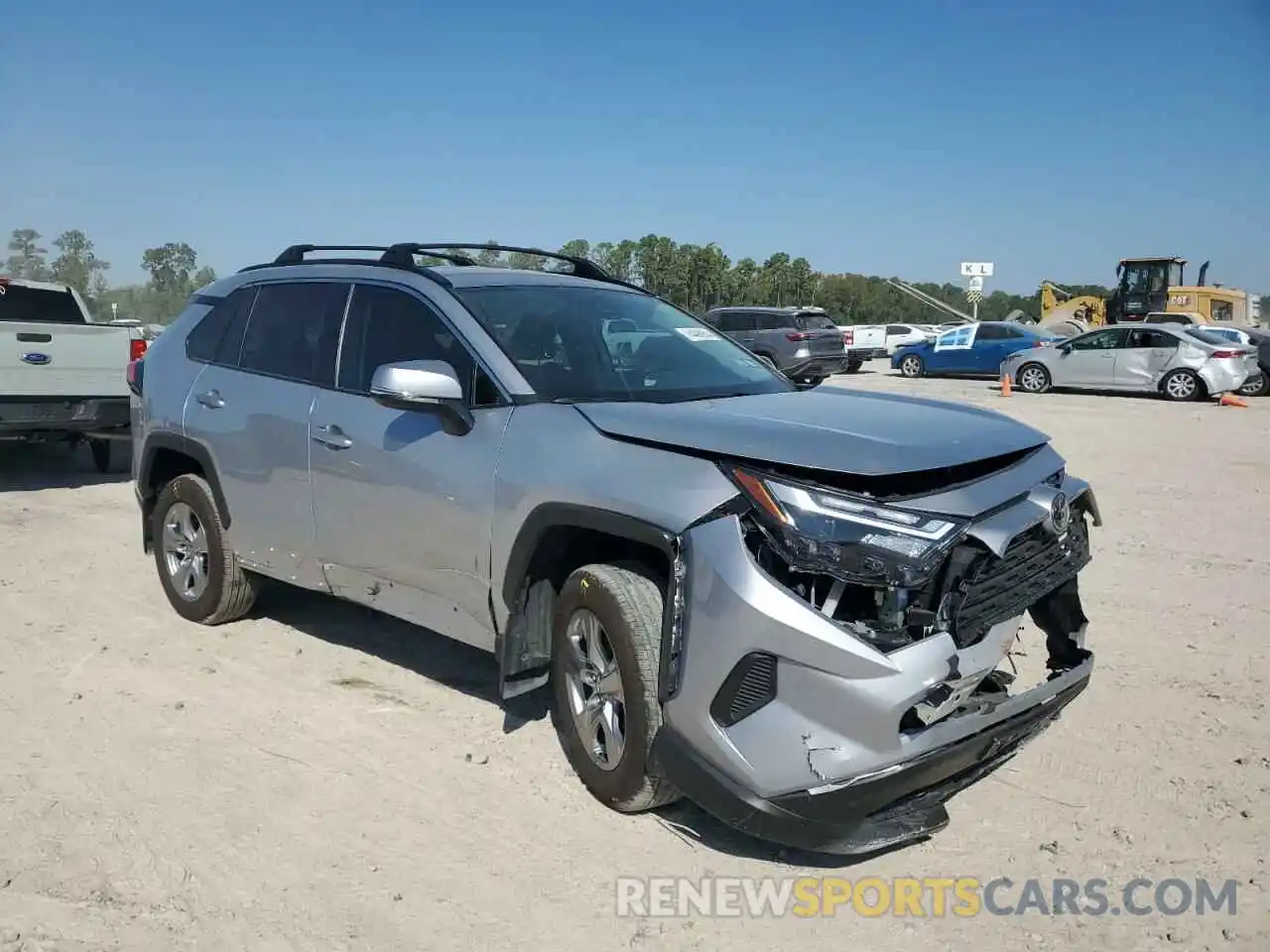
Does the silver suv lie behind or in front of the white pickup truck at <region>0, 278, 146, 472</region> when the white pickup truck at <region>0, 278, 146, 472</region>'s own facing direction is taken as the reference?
behind

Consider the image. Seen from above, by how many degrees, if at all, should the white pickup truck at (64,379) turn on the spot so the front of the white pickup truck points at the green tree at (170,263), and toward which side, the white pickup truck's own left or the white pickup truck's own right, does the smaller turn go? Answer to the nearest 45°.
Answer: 0° — it already faces it

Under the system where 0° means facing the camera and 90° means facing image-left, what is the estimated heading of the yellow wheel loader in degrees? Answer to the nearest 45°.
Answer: approximately 90°

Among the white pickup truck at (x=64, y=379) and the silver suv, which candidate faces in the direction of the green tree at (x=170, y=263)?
the white pickup truck

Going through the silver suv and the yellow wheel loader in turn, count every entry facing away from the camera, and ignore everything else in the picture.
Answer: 0

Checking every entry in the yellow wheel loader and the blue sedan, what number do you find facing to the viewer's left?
2

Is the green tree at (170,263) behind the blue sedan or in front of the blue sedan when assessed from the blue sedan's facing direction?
in front

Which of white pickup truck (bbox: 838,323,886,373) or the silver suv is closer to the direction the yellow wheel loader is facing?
the white pickup truck

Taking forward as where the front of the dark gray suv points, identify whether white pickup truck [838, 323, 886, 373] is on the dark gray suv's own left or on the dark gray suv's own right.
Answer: on the dark gray suv's own right

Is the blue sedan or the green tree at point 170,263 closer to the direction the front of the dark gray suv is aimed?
the green tree

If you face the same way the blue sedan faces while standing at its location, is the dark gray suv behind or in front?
in front

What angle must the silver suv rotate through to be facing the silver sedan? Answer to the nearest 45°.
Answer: approximately 90° to its left

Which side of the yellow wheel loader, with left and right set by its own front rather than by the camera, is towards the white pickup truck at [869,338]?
front

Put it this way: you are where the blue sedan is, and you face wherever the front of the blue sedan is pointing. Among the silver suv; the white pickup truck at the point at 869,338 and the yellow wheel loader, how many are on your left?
1

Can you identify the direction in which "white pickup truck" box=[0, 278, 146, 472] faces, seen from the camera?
facing away from the viewer

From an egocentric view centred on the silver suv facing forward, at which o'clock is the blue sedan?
The blue sedan is roughly at 8 o'clock from the silver suv.

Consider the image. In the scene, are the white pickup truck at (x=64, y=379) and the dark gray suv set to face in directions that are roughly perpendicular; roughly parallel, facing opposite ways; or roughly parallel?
roughly parallel
